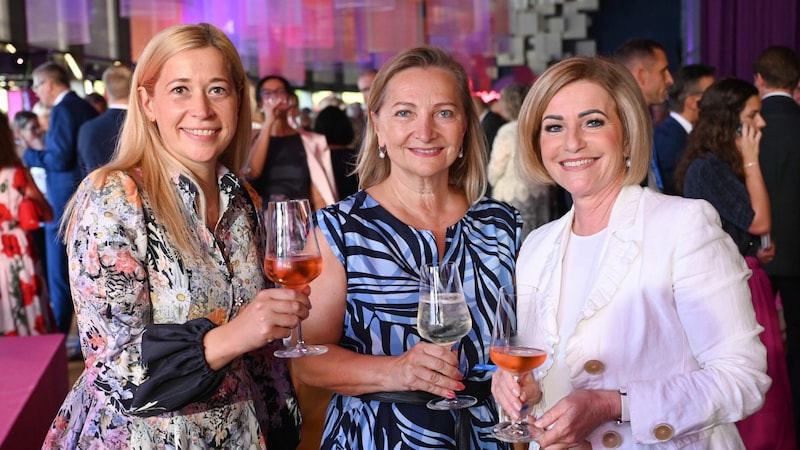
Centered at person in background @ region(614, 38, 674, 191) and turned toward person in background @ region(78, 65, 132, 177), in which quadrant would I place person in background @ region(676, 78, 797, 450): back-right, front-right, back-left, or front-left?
back-left

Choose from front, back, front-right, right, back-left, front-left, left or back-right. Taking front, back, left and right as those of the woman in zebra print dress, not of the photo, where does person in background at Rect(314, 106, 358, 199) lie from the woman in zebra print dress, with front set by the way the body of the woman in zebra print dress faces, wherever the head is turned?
back

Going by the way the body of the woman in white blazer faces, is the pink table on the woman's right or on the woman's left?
on the woman's right

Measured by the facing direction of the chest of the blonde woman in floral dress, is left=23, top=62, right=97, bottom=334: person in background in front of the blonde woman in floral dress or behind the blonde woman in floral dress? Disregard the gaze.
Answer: behind

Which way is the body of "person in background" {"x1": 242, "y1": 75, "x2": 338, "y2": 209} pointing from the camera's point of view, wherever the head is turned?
toward the camera

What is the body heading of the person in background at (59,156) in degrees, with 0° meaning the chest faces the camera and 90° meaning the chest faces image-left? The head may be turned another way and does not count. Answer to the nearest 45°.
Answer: approximately 90°

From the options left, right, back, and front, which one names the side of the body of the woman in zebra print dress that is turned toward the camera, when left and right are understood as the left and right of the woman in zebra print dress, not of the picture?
front

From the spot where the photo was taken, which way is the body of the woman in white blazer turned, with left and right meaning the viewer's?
facing the viewer and to the left of the viewer

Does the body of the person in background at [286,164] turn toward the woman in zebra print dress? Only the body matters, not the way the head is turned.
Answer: yes

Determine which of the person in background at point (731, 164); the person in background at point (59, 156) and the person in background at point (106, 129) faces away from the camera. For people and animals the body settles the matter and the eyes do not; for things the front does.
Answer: the person in background at point (106, 129)
